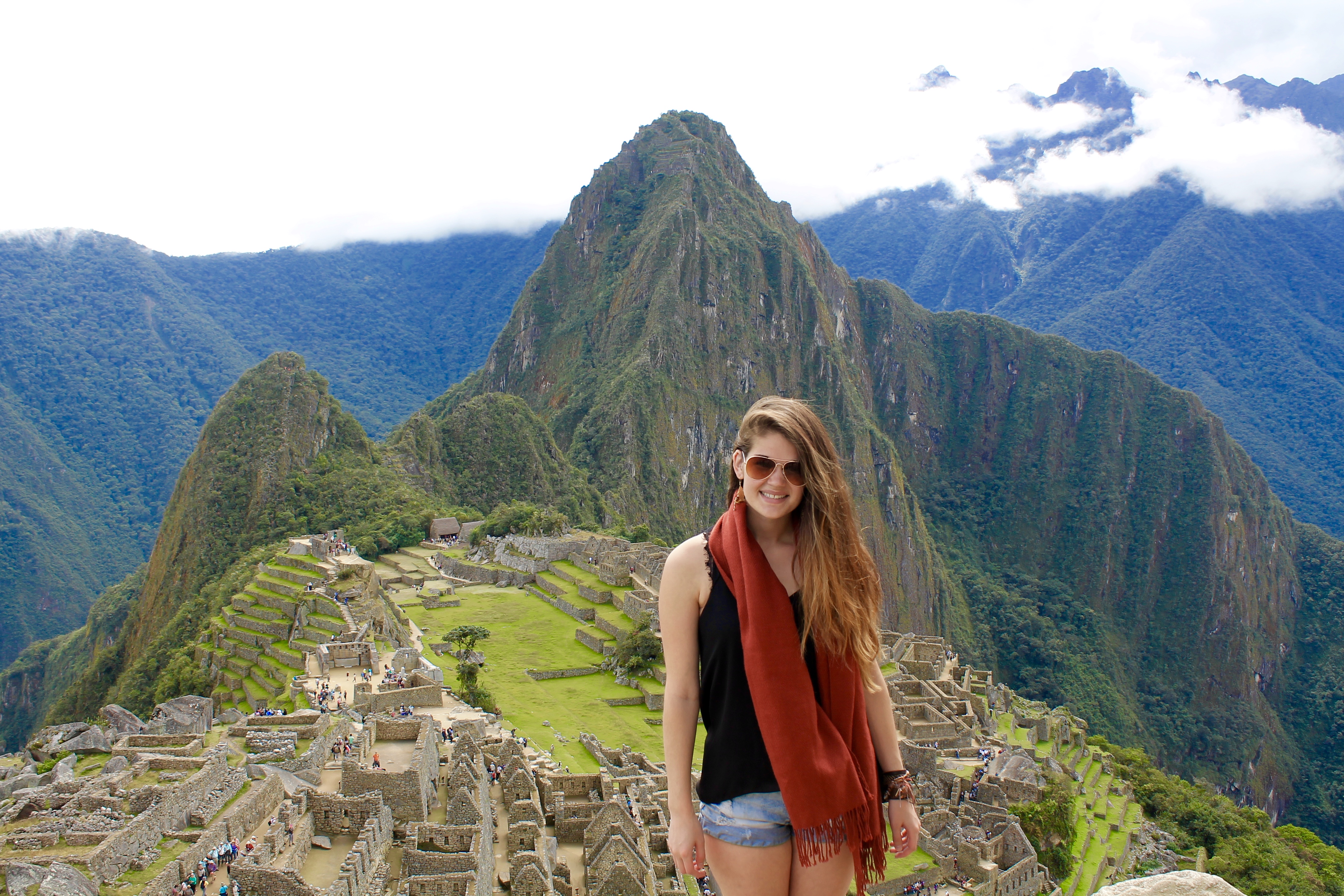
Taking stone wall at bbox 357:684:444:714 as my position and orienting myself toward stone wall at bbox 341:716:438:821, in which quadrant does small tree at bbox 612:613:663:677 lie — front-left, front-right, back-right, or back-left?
back-left

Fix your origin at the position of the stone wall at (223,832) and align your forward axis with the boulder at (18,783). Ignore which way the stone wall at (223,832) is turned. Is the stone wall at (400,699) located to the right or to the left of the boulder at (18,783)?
right

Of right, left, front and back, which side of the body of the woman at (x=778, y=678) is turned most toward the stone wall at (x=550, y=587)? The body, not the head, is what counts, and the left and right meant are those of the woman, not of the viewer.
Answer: back

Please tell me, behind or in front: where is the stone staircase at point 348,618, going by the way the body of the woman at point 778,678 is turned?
behind

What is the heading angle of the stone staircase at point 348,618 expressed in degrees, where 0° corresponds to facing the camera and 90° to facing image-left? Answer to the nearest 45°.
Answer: approximately 0°

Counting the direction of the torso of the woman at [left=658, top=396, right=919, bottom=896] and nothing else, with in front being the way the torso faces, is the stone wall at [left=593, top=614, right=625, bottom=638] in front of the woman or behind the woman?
behind
